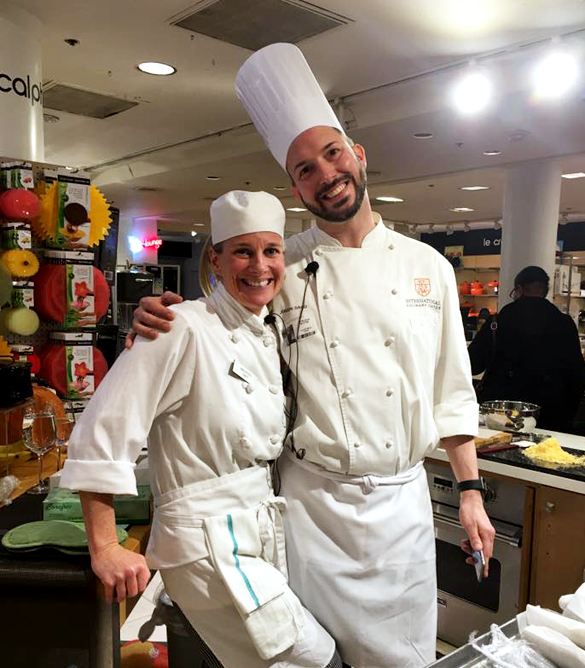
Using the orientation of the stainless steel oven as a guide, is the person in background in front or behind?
behind

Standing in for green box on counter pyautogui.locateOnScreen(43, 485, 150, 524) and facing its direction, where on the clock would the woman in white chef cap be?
The woman in white chef cap is roughly at 11 o'clock from the green box on counter.

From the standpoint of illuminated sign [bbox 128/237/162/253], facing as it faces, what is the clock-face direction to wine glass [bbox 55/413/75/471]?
The wine glass is roughly at 12 o'clock from the illuminated sign.

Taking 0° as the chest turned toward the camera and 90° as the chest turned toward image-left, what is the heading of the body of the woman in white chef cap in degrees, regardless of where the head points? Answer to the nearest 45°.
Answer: approximately 315°

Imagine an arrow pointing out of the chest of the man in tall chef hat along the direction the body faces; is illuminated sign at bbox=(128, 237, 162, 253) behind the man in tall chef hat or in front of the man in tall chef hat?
behind

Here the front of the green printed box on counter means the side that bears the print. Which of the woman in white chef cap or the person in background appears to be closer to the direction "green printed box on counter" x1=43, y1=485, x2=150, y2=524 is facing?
the woman in white chef cap

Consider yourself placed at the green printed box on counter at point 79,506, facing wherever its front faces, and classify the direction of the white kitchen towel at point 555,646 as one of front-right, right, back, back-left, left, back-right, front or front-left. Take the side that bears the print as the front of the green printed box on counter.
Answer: front-left
